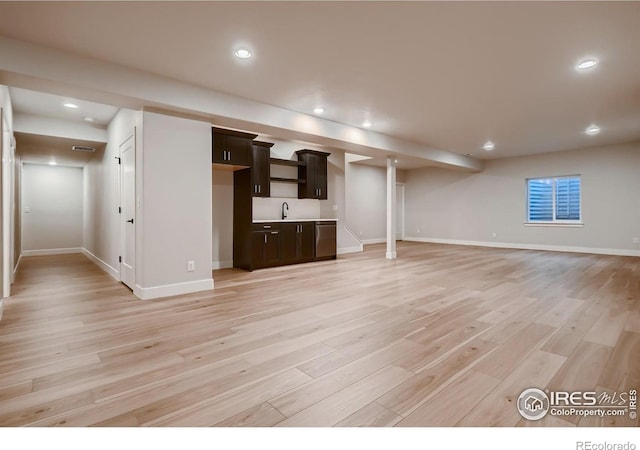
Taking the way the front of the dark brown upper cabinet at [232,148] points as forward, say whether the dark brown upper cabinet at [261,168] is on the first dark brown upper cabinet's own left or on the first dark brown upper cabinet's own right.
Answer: on the first dark brown upper cabinet's own left

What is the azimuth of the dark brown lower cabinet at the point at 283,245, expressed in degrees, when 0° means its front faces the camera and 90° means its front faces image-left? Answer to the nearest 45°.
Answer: approximately 315°

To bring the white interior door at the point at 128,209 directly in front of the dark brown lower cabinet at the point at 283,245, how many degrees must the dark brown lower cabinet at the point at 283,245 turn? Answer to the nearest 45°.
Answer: approximately 90° to its right

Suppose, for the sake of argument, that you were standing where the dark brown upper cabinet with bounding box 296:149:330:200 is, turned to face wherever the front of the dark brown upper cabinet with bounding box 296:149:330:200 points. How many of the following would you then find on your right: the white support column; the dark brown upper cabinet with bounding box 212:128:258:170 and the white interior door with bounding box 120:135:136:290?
2

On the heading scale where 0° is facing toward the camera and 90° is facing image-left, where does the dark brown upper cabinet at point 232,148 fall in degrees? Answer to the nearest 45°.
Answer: approximately 315°
